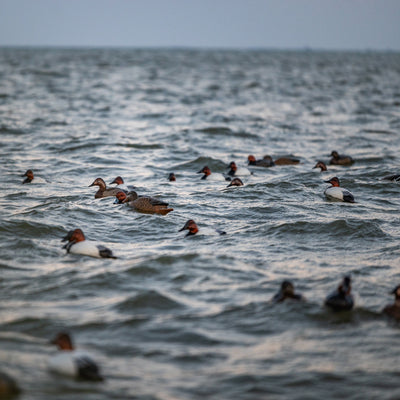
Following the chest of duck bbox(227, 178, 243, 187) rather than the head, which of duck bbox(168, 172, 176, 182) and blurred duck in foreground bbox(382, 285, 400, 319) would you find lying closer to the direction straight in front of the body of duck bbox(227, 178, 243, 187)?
the duck

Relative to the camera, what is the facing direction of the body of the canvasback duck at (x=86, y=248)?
to the viewer's left

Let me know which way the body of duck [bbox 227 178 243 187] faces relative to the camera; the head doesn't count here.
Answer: to the viewer's left

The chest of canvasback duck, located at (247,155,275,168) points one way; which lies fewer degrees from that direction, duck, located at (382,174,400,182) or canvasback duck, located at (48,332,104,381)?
the canvasback duck

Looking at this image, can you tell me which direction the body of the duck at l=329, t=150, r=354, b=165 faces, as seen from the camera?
to the viewer's left

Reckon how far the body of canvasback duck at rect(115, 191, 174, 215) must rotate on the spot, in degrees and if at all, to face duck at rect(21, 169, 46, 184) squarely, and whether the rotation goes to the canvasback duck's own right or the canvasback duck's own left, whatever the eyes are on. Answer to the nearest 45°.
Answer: approximately 45° to the canvasback duck's own right

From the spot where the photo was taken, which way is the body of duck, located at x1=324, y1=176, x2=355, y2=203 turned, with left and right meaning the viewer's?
facing to the left of the viewer

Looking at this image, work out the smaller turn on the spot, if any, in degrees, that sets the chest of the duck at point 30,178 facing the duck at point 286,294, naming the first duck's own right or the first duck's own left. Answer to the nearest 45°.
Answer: approximately 90° to the first duck's own left

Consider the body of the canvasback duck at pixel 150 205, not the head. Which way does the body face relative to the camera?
to the viewer's left

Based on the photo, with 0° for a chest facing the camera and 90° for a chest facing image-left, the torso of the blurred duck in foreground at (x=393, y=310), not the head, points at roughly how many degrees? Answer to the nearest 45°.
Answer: approximately 90°

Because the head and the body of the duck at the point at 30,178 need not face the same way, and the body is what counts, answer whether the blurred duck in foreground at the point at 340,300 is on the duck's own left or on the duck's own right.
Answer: on the duck's own left

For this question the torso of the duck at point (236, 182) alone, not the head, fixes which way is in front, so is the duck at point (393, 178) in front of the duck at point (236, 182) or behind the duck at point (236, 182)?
behind
